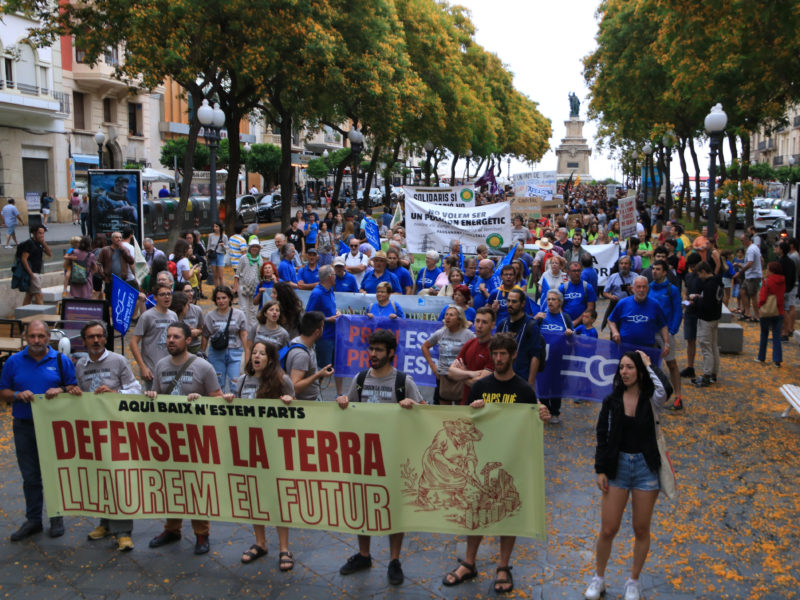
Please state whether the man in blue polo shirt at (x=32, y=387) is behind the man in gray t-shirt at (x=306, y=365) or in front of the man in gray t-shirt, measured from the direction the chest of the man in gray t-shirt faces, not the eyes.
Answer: behind

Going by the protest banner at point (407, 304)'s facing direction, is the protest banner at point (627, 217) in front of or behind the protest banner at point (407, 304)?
behind

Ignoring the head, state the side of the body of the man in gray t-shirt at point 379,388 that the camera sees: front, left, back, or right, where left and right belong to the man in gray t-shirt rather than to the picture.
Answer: front

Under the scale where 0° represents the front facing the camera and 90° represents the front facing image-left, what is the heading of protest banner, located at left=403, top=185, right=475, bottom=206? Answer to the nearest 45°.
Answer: approximately 0°

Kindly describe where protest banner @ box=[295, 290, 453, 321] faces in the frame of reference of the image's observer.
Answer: facing the viewer

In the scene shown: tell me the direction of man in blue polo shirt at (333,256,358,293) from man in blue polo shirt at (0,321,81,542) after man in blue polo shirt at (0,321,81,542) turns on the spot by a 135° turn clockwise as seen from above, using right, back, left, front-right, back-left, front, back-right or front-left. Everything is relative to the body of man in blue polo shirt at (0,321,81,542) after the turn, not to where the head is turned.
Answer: right

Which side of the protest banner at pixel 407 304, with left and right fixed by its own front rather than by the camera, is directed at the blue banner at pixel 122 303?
right

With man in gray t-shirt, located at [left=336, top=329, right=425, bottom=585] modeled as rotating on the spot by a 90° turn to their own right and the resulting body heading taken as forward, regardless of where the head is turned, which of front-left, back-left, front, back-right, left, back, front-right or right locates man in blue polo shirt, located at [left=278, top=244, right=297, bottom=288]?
right

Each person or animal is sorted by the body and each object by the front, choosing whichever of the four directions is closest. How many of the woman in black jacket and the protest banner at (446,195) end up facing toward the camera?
2

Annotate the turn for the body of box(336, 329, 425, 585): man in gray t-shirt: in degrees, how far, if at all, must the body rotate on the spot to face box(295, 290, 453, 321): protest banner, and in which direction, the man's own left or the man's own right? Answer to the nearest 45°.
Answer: approximately 180°

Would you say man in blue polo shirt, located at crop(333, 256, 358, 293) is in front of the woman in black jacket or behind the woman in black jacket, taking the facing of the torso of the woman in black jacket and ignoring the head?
behind

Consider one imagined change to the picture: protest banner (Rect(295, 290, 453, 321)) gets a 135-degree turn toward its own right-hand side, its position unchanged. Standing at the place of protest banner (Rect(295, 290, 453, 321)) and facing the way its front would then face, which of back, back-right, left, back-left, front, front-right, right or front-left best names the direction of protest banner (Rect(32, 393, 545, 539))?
back-left

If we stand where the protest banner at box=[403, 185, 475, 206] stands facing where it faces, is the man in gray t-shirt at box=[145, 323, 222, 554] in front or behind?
in front

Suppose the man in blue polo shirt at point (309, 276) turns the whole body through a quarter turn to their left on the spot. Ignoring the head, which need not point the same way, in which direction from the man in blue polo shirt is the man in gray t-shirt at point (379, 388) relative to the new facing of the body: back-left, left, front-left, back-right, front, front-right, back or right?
right
